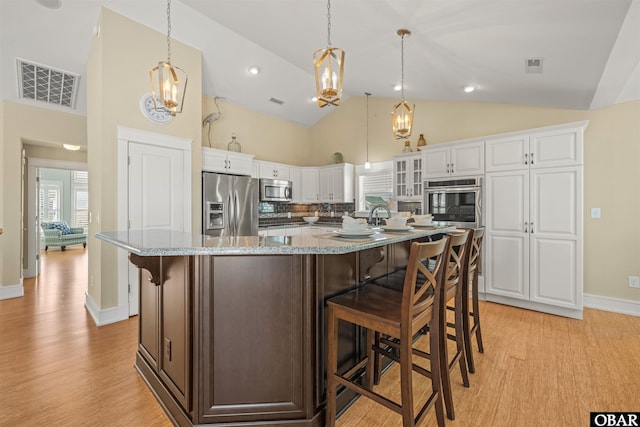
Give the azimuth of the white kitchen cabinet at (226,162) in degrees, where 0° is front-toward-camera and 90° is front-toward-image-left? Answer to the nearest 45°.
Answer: approximately 315°

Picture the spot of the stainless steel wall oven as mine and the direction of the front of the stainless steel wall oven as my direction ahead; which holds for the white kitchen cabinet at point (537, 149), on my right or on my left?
on my left

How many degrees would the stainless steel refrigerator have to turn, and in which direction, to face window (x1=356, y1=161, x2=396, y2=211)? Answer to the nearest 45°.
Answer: approximately 45° to its left

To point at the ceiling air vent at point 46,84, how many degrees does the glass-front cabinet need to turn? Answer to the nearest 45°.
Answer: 0° — it already faces it

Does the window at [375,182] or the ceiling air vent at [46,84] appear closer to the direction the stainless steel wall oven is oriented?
the ceiling air vent

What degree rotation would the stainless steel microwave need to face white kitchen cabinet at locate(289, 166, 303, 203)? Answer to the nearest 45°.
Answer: approximately 90° to its left

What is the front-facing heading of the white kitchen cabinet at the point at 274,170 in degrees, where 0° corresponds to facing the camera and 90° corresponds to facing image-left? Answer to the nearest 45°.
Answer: approximately 315°

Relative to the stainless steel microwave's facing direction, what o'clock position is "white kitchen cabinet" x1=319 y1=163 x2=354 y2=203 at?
The white kitchen cabinet is roughly at 10 o'clock from the stainless steel microwave.

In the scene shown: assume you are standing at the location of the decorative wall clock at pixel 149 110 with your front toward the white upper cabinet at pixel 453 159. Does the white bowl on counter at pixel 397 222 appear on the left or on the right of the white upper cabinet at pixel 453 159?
right

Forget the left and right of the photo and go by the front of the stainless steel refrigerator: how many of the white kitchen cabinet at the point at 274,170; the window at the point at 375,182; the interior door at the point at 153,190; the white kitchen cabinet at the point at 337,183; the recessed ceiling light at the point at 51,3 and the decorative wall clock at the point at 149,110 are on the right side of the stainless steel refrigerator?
3

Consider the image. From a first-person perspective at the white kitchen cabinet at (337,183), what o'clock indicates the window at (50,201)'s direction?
The window is roughly at 2 o'clock from the white kitchen cabinet.
